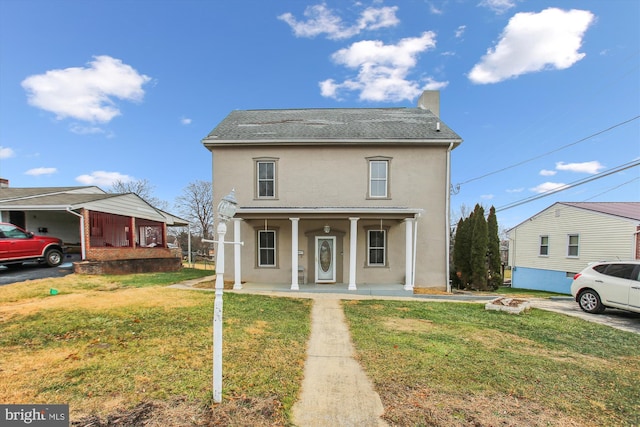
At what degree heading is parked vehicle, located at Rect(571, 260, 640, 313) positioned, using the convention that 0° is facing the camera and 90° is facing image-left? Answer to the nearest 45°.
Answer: approximately 315°

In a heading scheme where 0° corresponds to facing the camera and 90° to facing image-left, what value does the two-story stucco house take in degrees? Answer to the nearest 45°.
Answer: approximately 0°

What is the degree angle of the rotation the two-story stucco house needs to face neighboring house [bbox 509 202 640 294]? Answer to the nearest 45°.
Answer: approximately 135° to its left

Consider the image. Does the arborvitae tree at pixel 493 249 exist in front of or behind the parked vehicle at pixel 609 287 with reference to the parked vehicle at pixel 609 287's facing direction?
behind

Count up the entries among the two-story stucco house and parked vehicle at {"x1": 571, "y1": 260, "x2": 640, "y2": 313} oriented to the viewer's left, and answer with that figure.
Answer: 0
